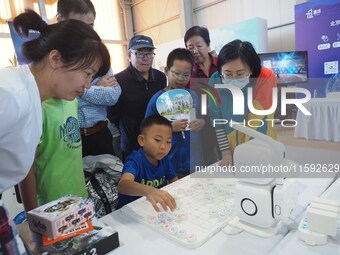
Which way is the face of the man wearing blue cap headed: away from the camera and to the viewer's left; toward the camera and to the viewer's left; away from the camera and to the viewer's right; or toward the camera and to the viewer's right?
toward the camera and to the viewer's right

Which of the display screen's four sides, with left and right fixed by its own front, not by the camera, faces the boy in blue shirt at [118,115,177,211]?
front

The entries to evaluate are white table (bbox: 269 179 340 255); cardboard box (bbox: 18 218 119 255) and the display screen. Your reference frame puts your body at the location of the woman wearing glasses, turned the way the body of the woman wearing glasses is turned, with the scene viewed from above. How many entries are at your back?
1

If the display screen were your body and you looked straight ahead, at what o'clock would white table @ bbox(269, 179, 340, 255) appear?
The white table is roughly at 12 o'clock from the display screen.

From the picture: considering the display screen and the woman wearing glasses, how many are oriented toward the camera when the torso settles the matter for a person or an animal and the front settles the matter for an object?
2

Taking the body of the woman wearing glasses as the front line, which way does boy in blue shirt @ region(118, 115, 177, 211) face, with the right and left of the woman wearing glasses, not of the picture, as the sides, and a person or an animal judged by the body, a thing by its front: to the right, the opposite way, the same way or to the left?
to the left

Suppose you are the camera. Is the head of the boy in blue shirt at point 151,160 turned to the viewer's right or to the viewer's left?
to the viewer's right

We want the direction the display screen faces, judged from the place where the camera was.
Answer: facing the viewer

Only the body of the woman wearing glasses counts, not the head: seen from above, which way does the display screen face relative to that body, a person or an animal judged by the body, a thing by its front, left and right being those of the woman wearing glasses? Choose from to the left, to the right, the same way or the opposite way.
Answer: the same way
